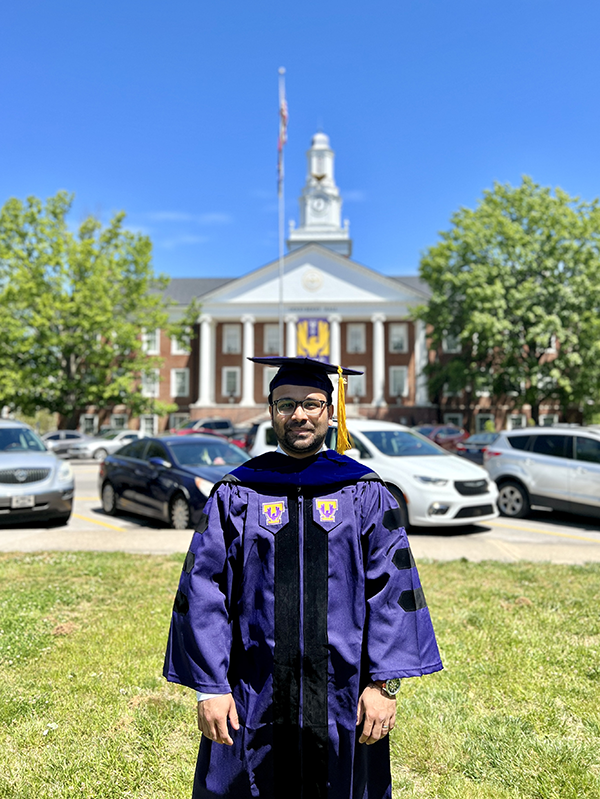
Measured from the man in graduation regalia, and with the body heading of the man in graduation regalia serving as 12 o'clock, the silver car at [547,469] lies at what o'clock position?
The silver car is roughly at 7 o'clock from the man in graduation regalia.

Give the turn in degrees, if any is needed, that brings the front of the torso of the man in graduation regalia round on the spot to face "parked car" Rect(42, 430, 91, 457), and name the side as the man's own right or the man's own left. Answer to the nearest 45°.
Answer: approximately 180°

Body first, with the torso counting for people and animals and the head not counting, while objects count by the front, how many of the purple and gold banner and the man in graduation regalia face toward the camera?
2

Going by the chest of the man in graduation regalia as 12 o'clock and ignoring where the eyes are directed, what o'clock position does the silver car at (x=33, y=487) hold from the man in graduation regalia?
The silver car is roughly at 5 o'clock from the man in graduation regalia.

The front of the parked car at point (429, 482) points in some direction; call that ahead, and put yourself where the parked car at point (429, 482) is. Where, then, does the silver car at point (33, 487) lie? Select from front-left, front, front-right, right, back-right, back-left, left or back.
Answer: back-right

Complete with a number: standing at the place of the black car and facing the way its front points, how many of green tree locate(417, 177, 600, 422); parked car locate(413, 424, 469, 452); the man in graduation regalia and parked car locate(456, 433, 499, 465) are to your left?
3

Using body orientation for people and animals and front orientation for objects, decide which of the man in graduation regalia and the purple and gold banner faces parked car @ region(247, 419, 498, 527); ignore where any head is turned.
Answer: the purple and gold banner

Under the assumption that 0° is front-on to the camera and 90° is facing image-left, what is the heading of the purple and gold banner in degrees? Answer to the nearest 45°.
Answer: approximately 0°

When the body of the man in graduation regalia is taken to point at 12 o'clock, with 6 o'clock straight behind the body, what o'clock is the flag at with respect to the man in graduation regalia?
The flag is roughly at 6 o'clock from the man in graduation regalia.
